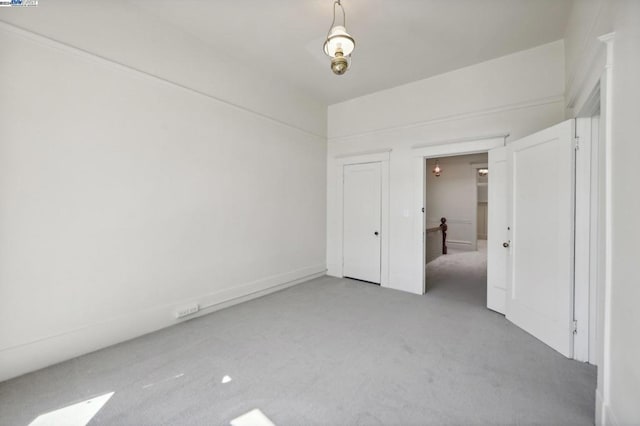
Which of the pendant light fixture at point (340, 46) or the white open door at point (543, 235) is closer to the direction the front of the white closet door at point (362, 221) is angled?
the pendant light fixture

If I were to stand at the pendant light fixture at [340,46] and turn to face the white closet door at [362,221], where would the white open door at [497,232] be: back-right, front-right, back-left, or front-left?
front-right

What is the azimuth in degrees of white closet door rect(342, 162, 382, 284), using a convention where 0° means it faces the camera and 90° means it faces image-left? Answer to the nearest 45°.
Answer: approximately 45°

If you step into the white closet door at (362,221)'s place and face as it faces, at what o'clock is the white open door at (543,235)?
The white open door is roughly at 9 o'clock from the white closet door.

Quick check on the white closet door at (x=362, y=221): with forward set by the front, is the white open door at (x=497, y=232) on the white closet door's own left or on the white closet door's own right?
on the white closet door's own left

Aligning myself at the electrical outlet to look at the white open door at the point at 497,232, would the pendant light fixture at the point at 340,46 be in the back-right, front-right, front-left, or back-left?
front-right

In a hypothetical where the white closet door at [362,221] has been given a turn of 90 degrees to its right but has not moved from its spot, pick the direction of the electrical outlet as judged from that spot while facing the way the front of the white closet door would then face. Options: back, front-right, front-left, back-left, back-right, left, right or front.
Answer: left

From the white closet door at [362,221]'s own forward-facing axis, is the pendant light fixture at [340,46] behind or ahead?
ahead

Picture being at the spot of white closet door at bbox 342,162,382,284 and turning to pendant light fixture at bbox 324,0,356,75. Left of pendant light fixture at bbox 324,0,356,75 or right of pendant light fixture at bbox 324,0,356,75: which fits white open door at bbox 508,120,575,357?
left

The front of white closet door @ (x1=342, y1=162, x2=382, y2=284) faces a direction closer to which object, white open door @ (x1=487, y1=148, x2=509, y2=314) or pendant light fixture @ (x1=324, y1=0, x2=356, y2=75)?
the pendant light fixture
